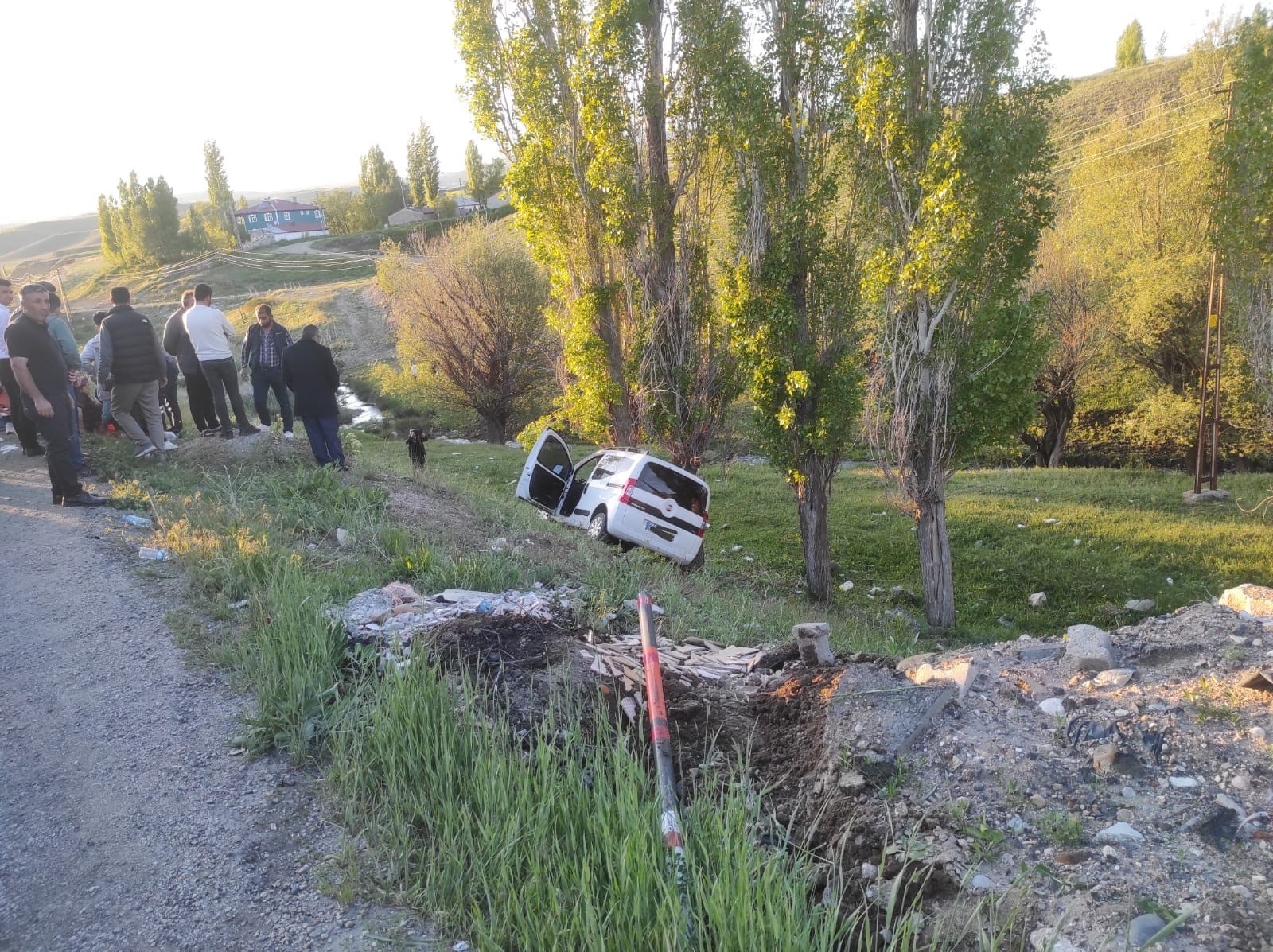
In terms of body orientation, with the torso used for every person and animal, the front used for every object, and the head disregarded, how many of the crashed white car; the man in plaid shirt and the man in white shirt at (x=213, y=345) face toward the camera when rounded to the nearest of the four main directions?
1

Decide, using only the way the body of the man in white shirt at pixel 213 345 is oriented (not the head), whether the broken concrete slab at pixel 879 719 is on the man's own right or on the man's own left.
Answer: on the man's own right

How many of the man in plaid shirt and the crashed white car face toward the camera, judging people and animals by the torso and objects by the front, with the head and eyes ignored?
1

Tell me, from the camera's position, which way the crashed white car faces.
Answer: facing away from the viewer and to the left of the viewer

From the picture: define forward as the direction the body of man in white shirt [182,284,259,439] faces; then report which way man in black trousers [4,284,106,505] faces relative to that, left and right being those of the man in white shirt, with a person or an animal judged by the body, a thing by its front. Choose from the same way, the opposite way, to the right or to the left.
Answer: to the right

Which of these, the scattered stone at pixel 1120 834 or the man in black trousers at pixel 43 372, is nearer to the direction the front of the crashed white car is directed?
the man in black trousers

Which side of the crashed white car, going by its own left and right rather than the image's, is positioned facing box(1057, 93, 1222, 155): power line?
right

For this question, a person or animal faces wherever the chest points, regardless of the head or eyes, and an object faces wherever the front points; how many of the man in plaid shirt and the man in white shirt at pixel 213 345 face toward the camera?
1

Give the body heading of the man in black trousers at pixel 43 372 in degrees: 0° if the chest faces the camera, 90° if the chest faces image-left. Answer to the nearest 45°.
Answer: approximately 315°

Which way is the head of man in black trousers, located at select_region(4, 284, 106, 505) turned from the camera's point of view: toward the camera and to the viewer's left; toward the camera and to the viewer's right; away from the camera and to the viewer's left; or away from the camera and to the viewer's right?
toward the camera and to the viewer's right

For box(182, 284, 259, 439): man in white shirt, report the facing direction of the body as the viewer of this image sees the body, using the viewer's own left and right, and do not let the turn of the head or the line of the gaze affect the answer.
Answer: facing away from the viewer and to the right of the viewer

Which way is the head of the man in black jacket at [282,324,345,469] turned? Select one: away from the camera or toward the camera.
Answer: away from the camera
